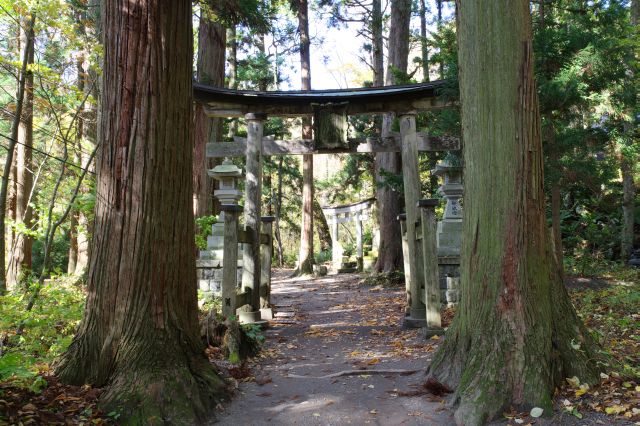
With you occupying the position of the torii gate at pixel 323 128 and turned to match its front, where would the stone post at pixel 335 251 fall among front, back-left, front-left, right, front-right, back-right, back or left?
back

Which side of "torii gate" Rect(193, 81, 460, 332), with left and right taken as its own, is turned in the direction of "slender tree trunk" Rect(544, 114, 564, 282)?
left

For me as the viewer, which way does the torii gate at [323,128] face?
facing the viewer

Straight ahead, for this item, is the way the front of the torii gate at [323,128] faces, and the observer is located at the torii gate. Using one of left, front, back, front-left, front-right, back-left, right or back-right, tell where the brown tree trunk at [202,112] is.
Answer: back-right

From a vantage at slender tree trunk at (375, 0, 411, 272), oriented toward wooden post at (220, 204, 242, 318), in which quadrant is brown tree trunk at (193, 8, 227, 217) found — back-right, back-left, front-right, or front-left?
front-right

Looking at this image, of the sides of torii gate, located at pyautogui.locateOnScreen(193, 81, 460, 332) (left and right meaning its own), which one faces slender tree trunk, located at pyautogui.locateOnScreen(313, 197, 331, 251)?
back

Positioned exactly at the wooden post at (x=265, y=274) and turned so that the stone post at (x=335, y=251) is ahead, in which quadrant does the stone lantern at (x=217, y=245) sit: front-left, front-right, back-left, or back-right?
front-left

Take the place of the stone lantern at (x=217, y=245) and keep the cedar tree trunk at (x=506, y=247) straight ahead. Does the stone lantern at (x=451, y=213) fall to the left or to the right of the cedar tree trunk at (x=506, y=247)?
left

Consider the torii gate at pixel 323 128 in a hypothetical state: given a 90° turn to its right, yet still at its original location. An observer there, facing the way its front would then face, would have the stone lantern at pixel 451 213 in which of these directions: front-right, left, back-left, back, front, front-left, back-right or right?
back

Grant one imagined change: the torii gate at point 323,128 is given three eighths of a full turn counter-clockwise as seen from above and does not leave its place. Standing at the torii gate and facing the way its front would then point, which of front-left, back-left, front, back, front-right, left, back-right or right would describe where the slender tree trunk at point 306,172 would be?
front-left

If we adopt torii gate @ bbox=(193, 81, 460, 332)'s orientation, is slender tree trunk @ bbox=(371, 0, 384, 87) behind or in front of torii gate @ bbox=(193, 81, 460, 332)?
behind
